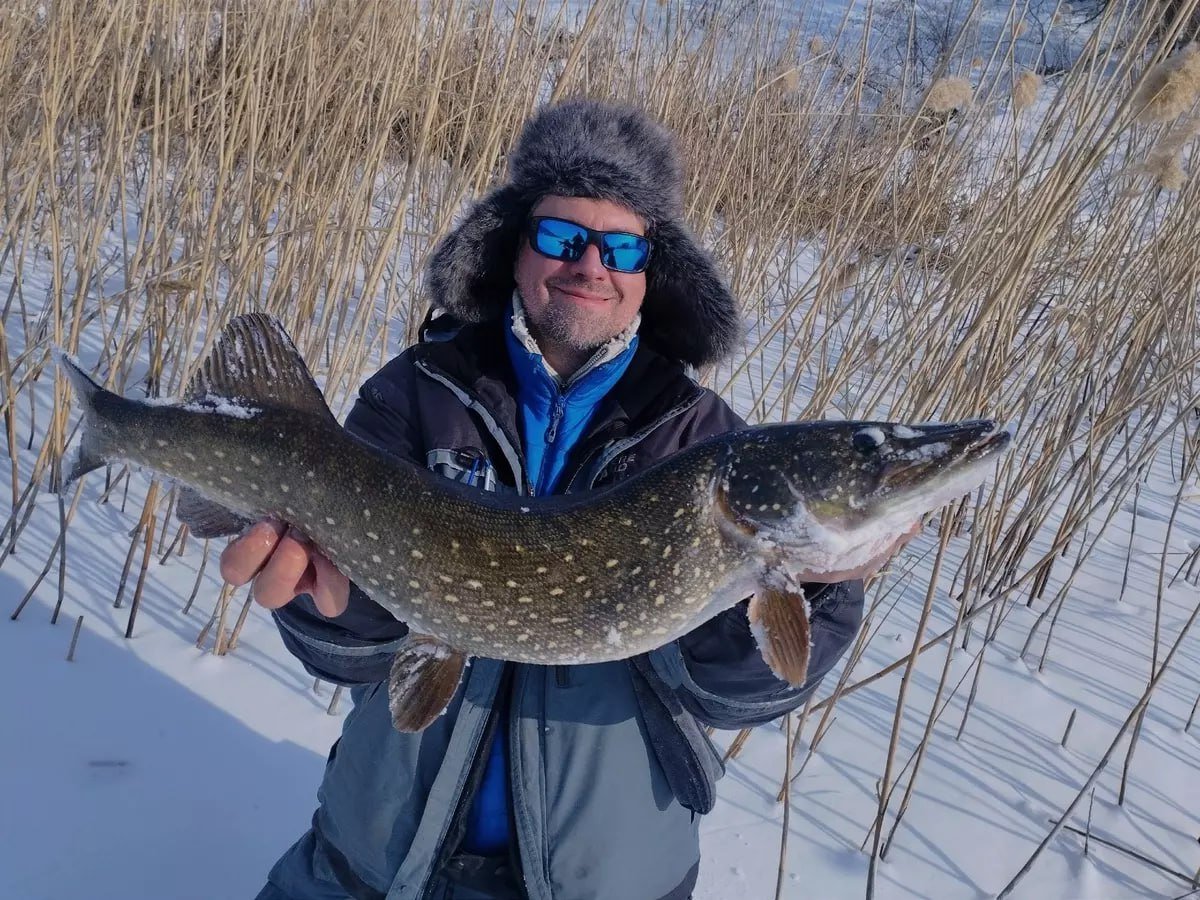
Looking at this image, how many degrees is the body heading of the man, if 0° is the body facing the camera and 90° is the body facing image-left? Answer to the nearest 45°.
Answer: approximately 0°
